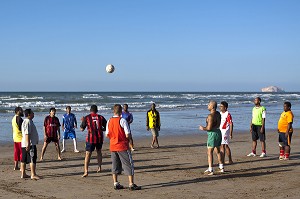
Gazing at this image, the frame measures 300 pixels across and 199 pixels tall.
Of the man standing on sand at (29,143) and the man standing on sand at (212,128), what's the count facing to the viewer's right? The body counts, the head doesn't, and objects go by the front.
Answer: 1

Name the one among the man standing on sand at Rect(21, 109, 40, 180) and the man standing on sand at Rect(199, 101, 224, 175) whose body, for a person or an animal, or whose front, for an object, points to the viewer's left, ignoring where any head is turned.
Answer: the man standing on sand at Rect(199, 101, 224, 175)

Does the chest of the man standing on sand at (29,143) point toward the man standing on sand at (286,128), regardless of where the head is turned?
yes

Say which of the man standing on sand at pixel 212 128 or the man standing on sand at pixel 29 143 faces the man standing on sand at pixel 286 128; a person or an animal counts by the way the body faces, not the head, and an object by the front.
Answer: the man standing on sand at pixel 29 143

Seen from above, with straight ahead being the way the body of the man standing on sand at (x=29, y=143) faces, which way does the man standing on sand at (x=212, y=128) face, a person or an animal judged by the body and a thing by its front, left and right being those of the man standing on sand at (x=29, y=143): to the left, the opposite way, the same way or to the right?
the opposite way

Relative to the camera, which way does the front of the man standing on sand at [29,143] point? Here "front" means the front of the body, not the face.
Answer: to the viewer's right

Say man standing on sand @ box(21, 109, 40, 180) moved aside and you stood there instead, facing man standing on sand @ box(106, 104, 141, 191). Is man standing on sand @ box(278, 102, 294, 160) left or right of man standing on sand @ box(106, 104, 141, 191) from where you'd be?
left

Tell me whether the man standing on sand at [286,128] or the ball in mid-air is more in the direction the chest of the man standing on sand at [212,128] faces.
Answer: the ball in mid-air

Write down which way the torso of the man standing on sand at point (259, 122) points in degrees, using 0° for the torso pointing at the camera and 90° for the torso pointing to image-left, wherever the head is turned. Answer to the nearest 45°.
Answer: approximately 45°

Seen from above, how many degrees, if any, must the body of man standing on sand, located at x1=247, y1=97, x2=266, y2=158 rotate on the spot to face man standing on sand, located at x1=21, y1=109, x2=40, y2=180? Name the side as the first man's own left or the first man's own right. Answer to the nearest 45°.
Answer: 0° — they already face them

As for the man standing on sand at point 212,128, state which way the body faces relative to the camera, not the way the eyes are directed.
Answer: to the viewer's left

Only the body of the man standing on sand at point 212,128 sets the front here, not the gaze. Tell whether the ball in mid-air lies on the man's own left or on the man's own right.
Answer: on the man's own right

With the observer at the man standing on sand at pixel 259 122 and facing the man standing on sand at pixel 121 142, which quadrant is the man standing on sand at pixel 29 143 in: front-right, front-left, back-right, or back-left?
front-right

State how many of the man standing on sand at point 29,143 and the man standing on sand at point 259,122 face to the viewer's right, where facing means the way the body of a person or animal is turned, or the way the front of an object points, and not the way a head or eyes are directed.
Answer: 1

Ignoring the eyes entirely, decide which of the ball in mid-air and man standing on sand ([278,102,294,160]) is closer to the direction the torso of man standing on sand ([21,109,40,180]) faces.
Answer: the man standing on sand

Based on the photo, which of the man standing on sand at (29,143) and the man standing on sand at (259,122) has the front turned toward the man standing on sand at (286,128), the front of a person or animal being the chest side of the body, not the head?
the man standing on sand at (29,143)

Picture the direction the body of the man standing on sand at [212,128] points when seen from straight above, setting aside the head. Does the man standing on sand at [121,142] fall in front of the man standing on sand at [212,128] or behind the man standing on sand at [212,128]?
in front
